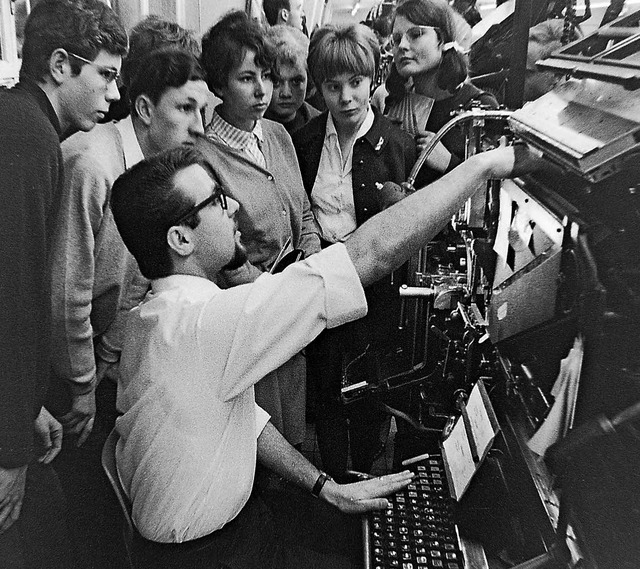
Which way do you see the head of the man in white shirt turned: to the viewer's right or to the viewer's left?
to the viewer's right

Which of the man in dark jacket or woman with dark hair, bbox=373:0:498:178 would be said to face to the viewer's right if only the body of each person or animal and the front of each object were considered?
the man in dark jacket

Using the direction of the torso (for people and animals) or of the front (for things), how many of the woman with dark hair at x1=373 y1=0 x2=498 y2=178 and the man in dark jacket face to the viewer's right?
1

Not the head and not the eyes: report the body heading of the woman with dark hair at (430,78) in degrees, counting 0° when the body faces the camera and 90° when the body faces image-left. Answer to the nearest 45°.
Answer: approximately 45°

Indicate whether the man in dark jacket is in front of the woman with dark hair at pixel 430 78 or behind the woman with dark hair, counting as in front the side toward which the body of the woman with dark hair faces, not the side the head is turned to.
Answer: in front

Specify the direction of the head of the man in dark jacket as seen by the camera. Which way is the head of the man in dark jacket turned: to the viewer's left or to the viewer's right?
to the viewer's right

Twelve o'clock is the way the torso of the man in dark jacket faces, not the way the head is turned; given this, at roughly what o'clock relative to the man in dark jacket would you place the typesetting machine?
The typesetting machine is roughly at 1 o'clock from the man in dark jacket.

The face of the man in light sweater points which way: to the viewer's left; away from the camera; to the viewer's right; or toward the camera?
to the viewer's right

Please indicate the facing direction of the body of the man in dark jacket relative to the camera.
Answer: to the viewer's right

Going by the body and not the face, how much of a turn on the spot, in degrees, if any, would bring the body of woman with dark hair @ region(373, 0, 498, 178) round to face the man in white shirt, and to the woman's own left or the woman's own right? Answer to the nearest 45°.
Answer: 0° — they already face them

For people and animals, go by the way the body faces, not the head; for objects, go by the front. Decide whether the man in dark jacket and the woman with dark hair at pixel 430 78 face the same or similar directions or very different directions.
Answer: very different directions

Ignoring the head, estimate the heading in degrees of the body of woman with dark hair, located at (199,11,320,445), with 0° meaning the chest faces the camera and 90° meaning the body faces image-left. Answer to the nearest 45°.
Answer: approximately 315°

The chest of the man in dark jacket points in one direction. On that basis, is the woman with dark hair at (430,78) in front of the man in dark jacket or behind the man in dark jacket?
in front
